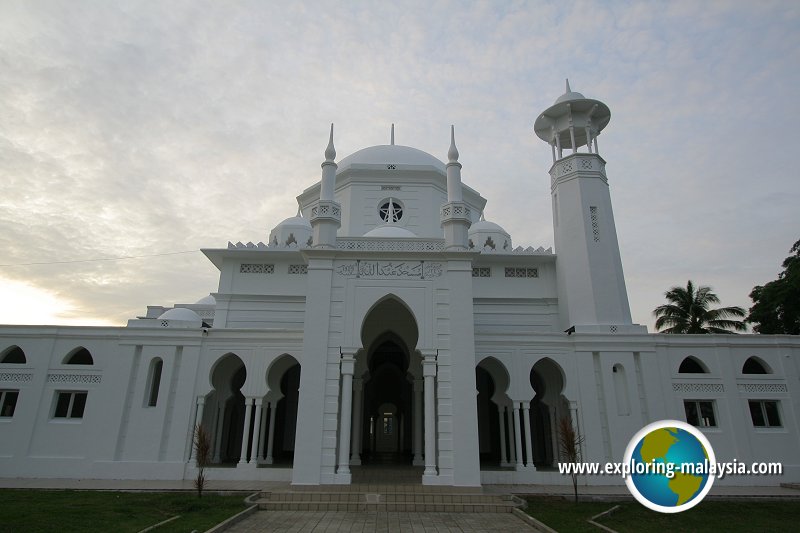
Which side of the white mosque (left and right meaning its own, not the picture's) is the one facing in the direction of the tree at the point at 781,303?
left

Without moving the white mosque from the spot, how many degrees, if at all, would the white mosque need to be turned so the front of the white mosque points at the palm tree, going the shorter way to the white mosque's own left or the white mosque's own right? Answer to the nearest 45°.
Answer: approximately 135° to the white mosque's own left

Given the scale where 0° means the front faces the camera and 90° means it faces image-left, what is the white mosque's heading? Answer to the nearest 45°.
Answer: approximately 0°
